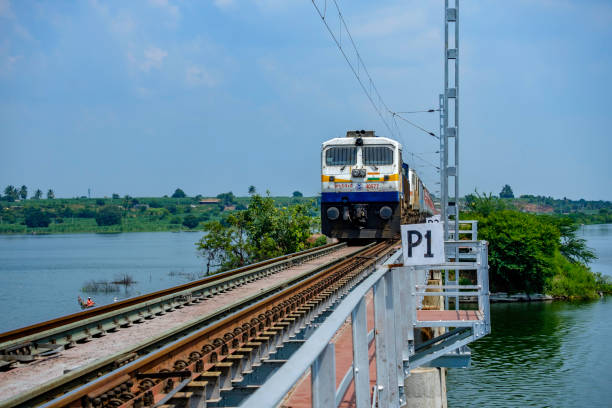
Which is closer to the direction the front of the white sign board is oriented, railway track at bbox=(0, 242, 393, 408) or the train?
the railway track

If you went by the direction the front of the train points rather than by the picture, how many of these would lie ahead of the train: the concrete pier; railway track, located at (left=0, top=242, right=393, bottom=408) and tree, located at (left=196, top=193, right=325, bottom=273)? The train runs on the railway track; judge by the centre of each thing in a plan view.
2

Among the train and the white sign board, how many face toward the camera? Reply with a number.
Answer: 2

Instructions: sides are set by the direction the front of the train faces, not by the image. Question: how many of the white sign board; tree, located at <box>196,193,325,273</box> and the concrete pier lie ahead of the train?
2

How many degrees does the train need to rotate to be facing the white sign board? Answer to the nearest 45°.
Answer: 0° — it already faces it

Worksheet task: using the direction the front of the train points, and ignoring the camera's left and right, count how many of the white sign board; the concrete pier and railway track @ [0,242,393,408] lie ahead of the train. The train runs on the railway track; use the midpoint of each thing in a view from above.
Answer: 3

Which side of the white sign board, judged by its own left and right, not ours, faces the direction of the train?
back

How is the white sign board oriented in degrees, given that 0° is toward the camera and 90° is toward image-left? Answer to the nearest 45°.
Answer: approximately 0°
